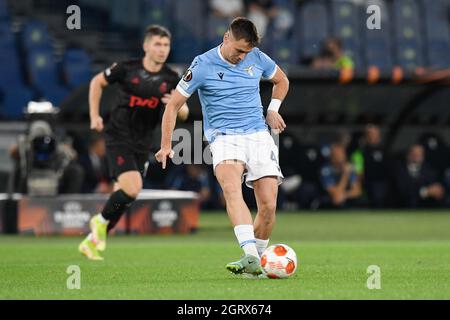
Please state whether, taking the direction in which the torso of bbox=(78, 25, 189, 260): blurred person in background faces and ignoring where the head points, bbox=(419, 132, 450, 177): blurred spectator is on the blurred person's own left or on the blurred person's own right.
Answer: on the blurred person's own left

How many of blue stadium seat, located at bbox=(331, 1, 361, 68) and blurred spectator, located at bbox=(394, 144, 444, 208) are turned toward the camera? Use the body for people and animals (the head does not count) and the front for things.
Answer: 2

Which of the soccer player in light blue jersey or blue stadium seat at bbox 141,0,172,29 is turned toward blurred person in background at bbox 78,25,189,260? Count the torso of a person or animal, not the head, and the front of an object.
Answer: the blue stadium seat

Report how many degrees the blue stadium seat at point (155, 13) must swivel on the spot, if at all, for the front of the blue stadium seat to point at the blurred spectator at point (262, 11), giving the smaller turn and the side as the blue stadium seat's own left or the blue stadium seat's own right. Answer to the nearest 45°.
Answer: approximately 90° to the blue stadium seat's own left

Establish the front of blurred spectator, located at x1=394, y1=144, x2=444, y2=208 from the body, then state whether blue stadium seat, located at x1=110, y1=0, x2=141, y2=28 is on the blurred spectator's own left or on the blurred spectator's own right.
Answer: on the blurred spectator's own right

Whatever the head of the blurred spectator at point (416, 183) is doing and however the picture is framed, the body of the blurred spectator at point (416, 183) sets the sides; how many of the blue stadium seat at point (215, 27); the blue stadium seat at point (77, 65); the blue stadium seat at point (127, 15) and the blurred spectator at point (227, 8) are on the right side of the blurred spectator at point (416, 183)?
4

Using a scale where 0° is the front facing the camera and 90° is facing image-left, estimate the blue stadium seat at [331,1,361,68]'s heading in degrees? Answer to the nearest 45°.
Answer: approximately 0°

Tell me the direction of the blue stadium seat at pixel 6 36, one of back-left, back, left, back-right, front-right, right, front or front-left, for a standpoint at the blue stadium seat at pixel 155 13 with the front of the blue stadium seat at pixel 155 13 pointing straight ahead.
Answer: right
